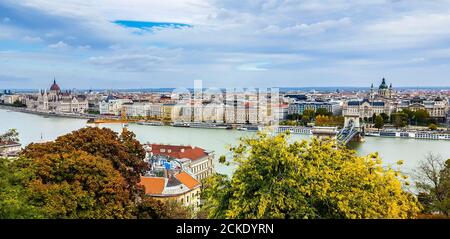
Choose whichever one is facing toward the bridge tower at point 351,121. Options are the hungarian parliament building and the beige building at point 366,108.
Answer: the beige building

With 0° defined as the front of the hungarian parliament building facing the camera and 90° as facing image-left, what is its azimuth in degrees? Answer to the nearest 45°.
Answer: approximately 45°

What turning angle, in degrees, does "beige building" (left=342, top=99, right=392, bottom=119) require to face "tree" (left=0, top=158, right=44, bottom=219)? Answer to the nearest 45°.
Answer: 0° — it already faces it

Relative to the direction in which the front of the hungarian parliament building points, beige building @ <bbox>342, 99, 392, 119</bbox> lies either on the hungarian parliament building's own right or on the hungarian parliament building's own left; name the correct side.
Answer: on the hungarian parliament building's own left

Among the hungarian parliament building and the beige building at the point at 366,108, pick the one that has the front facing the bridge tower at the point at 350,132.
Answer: the beige building
